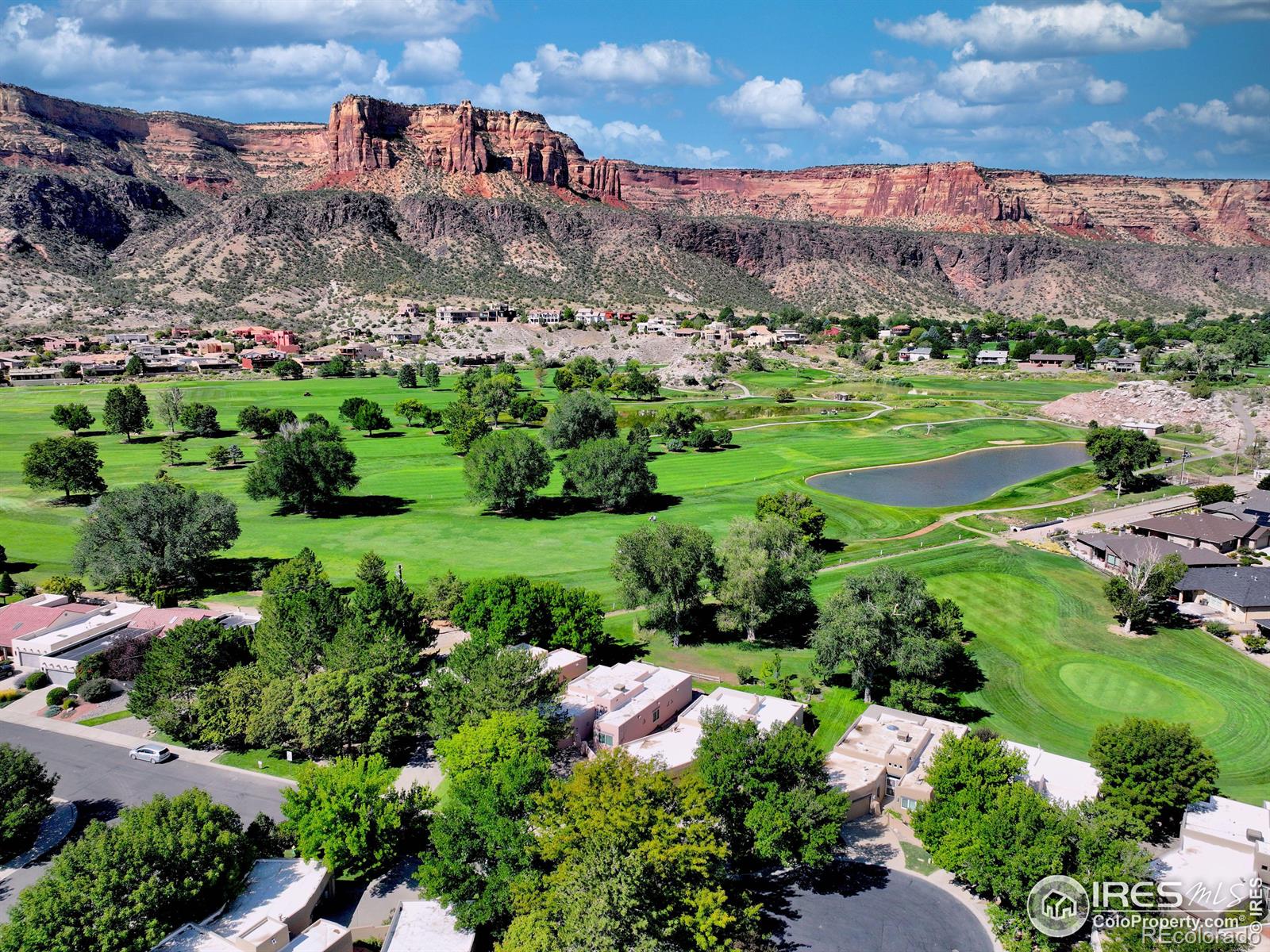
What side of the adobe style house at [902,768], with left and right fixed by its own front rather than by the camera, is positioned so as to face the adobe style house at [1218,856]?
left

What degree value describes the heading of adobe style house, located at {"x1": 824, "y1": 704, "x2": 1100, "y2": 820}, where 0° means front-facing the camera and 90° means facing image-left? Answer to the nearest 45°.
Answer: approximately 0°

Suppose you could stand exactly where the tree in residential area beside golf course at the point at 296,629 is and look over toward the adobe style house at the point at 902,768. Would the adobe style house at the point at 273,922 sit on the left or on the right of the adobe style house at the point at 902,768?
right

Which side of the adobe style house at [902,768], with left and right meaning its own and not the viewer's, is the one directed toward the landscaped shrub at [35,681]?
right

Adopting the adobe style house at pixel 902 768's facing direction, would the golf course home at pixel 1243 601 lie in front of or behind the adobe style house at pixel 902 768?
behind

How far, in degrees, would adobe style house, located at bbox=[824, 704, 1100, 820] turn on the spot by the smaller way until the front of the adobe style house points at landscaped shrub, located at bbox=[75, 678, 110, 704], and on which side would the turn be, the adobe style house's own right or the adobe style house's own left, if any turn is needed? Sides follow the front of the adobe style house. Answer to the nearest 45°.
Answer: approximately 90° to the adobe style house's own right

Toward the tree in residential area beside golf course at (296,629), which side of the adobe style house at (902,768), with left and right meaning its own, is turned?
right

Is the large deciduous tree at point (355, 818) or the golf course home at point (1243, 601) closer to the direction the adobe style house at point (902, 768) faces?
the large deciduous tree

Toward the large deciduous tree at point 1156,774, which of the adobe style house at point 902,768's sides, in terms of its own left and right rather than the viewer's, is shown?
left

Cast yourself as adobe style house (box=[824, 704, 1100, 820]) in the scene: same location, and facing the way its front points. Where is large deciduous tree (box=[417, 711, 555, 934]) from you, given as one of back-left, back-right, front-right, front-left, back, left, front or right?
front-right

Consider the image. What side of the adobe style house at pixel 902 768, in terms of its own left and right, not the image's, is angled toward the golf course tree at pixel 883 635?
back

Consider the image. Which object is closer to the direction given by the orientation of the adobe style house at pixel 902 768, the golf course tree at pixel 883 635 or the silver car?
the silver car

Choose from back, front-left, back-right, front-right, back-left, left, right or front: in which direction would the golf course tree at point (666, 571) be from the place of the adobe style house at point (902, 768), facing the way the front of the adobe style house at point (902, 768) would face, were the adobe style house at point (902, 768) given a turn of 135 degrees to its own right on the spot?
front
